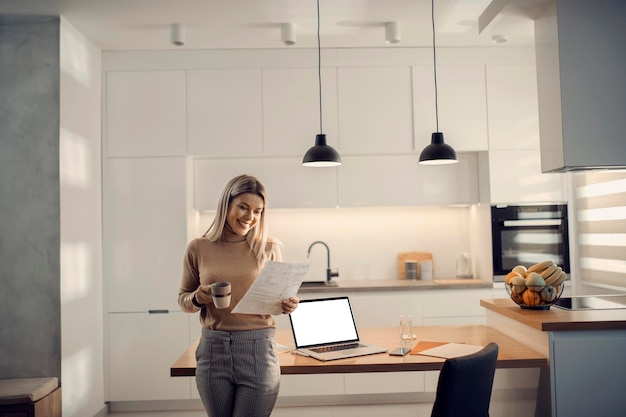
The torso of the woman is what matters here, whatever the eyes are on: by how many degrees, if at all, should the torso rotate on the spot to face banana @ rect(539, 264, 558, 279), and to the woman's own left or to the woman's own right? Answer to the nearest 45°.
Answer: approximately 90° to the woman's own left

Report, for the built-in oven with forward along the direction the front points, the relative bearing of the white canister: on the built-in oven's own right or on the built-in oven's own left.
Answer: on the built-in oven's own right

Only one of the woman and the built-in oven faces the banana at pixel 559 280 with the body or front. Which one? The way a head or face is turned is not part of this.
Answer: the built-in oven

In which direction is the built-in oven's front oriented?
toward the camera

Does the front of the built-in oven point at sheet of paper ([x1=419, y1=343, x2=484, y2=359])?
yes

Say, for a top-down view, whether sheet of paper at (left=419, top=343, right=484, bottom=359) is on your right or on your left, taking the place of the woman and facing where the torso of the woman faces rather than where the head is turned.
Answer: on your left

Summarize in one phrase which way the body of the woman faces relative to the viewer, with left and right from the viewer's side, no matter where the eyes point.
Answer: facing the viewer

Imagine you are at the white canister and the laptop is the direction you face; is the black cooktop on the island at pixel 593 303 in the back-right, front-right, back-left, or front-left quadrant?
front-left

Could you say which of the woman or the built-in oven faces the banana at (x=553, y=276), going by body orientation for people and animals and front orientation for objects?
the built-in oven

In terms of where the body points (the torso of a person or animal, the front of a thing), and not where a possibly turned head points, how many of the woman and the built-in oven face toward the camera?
2

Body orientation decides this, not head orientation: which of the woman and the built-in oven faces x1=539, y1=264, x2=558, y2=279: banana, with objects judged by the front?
the built-in oven

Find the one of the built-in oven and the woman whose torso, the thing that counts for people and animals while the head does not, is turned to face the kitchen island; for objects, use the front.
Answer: the built-in oven

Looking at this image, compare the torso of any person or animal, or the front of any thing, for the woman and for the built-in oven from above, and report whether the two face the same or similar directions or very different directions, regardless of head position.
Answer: same or similar directions

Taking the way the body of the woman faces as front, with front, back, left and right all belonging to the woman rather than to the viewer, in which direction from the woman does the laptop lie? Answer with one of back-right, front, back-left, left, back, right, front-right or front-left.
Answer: back-left

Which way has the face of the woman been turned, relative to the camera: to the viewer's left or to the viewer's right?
to the viewer's right

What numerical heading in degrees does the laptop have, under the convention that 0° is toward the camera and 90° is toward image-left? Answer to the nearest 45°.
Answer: approximately 315°
